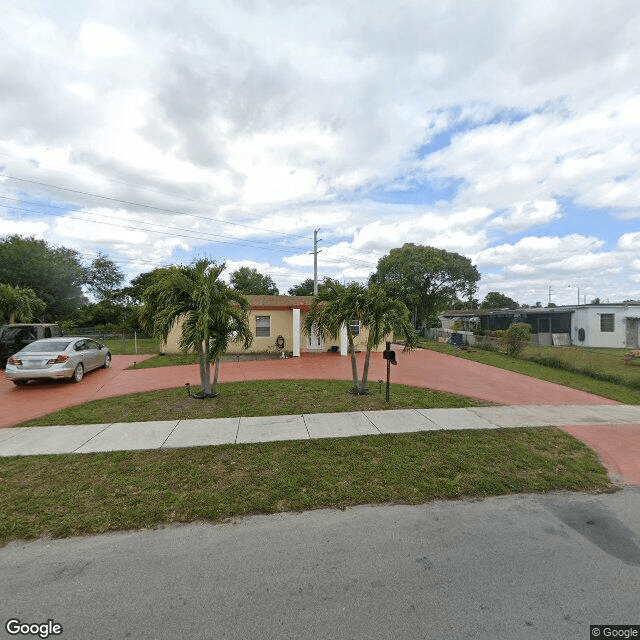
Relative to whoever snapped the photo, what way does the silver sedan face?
facing away from the viewer and to the right of the viewer

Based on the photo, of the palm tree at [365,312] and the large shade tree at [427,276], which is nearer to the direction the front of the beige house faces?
the palm tree

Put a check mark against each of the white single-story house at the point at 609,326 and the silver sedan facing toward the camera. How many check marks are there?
1

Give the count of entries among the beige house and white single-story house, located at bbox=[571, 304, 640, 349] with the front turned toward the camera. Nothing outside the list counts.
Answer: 2

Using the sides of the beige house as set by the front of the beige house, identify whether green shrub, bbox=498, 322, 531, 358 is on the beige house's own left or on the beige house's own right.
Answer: on the beige house's own left

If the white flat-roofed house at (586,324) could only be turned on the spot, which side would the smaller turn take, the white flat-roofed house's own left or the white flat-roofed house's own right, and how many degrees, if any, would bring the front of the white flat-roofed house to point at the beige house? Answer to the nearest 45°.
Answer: approximately 45° to the white flat-roofed house's own right

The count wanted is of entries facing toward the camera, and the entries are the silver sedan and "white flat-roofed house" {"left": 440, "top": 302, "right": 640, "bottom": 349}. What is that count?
1

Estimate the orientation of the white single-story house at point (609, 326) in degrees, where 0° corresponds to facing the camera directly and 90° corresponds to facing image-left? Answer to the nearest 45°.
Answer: approximately 0°
